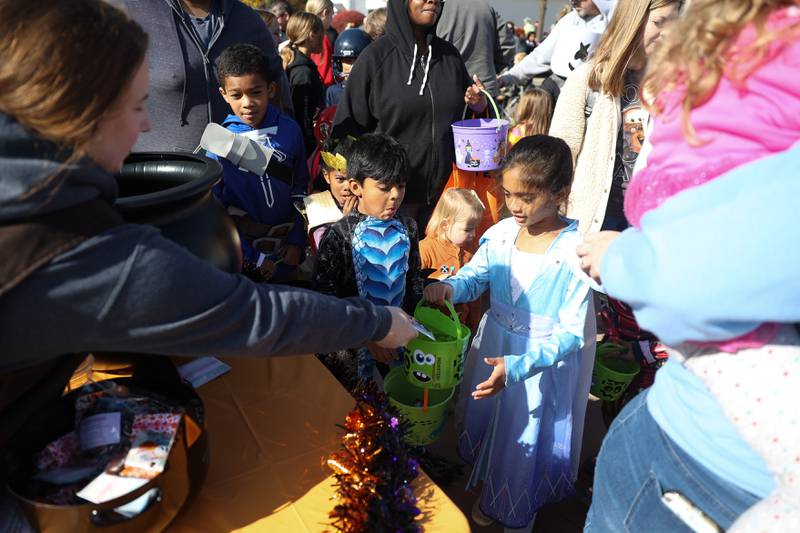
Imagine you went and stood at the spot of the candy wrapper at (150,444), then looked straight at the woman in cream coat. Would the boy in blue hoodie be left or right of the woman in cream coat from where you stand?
left

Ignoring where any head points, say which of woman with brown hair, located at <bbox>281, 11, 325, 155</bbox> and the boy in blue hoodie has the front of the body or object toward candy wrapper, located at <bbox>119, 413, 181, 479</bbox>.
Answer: the boy in blue hoodie

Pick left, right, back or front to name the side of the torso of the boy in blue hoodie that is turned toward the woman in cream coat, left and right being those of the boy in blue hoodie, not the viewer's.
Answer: left

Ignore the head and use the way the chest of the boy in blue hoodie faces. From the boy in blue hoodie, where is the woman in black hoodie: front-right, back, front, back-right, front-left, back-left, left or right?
back-left

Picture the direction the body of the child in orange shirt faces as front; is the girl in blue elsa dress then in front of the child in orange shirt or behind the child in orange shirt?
in front

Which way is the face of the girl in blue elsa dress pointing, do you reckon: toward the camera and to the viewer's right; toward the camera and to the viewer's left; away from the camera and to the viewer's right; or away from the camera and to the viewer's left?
toward the camera and to the viewer's left

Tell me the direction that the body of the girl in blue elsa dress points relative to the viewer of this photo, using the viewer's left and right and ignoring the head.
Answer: facing the viewer and to the left of the viewer

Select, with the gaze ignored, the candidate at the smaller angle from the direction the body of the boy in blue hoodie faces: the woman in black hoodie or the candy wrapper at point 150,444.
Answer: the candy wrapper
